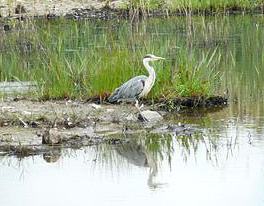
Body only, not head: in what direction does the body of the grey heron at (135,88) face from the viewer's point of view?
to the viewer's right
